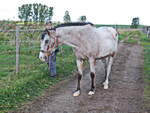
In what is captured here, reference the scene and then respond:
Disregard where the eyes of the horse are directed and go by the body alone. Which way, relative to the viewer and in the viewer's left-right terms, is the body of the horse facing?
facing the viewer and to the left of the viewer

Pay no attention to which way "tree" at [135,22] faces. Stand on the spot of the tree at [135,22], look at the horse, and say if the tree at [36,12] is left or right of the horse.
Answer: right

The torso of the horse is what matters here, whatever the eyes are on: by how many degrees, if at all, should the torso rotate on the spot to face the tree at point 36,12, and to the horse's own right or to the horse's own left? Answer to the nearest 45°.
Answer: approximately 135° to the horse's own right

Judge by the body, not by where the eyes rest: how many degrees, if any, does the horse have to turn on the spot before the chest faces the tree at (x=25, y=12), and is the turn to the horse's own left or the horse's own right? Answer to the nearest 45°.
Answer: approximately 135° to the horse's own right

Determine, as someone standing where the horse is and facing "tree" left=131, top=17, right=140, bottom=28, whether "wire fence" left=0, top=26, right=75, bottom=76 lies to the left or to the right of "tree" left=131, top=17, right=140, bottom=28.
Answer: left

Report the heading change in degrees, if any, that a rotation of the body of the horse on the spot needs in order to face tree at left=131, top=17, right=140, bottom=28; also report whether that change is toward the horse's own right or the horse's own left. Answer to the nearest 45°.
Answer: approximately 135° to the horse's own right

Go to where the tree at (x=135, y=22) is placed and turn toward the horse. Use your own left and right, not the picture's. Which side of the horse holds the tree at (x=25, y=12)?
right
